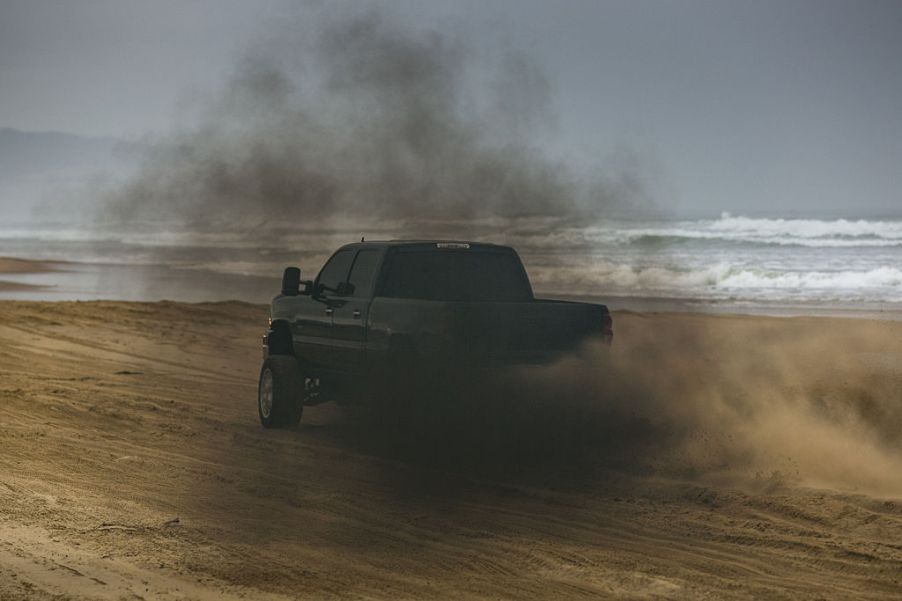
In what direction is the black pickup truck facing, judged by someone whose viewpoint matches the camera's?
facing away from the viewer and to the left of the viewer
